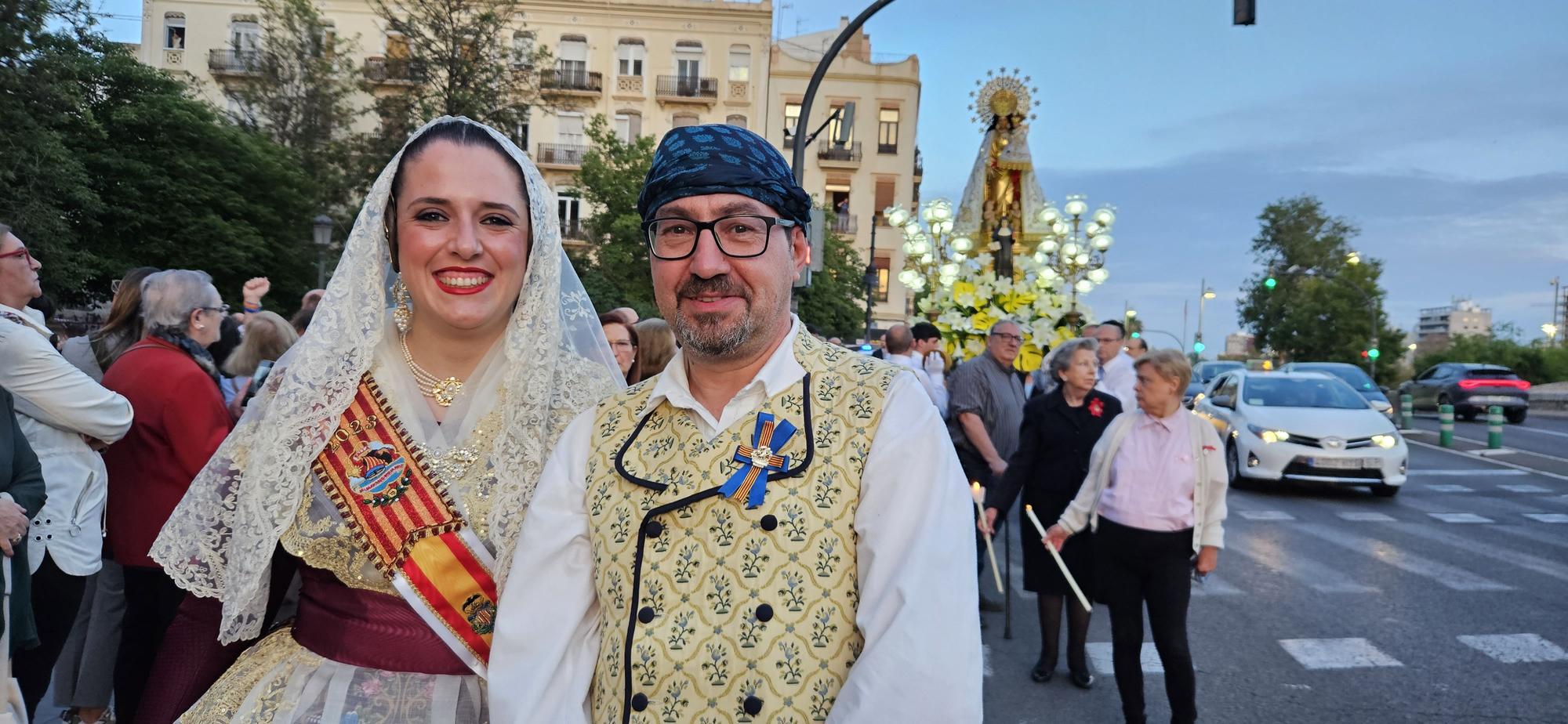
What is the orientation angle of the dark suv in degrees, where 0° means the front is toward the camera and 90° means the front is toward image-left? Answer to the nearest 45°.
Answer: approximately 135°

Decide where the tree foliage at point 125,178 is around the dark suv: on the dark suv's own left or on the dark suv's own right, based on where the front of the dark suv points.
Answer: on the dark suv's own left

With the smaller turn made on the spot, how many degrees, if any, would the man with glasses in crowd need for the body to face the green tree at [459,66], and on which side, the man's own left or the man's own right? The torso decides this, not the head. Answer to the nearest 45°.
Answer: approximately 180°

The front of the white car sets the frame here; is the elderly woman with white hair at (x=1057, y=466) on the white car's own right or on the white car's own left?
on the white car's own right

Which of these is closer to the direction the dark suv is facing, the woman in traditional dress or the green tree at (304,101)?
the green tree

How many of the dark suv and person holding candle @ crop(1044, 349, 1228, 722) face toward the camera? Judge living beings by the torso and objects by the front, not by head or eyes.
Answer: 1

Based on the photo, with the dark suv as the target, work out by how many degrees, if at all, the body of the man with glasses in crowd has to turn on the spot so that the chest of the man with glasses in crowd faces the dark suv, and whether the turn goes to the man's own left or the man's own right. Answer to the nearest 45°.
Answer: approximately 90° to the man's own left
